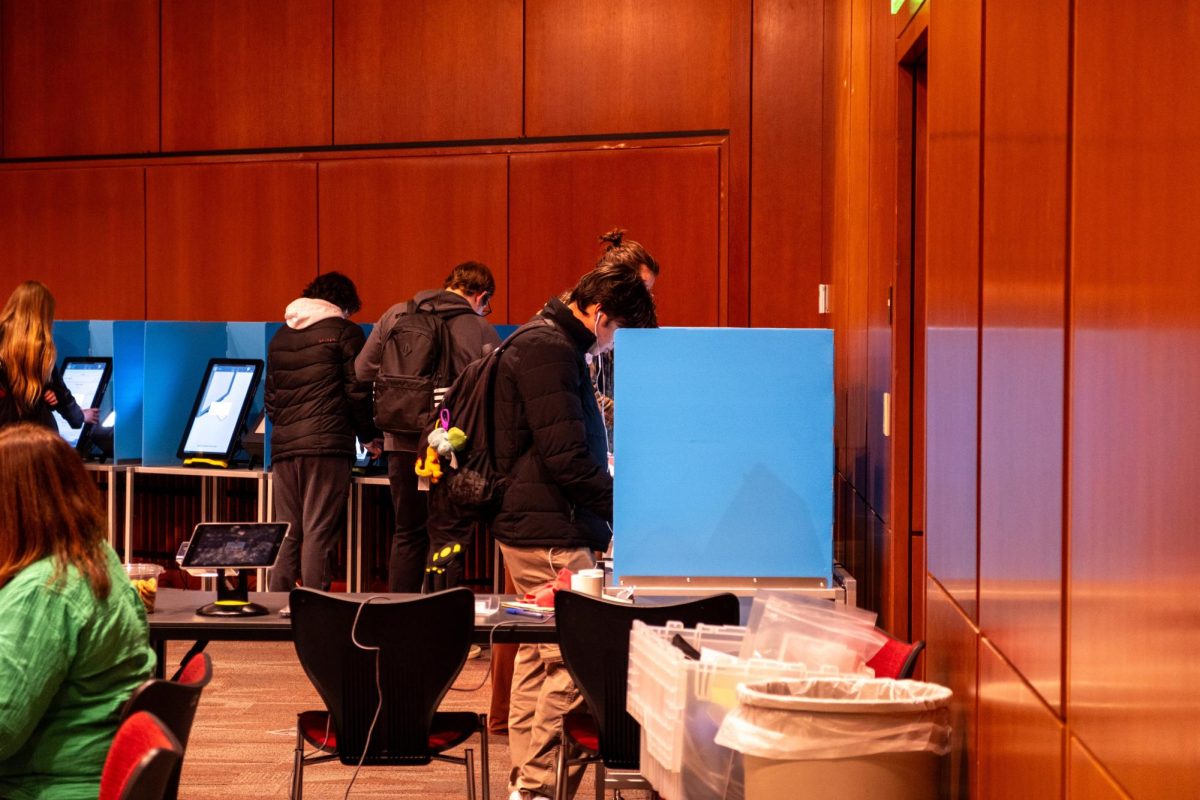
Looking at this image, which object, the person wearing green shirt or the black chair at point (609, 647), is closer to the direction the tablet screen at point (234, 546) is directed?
the person wearing green shirt

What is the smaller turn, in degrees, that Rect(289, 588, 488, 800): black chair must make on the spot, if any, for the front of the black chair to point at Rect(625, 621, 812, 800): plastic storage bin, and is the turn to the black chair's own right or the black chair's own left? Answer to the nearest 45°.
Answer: approximately 135° to the black chair's own right

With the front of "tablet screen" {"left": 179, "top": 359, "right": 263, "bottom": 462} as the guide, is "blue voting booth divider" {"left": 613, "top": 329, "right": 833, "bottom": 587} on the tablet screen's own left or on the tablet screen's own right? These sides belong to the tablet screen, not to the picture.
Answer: on the tablet screen's own left

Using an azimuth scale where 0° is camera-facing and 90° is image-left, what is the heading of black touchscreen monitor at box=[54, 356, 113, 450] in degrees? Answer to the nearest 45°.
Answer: approximately 45°

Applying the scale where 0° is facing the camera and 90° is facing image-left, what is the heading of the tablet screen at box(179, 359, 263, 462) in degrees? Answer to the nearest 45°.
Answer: approximately 45°

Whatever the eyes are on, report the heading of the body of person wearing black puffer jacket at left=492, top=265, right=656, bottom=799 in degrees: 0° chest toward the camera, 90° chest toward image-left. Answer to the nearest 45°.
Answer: approximately 270°

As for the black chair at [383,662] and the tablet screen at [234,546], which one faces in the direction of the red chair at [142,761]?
the tablet screen

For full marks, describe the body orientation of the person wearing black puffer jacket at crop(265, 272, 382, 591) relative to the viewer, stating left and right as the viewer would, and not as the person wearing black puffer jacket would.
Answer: facing away from the viewer and to the right of the viewer

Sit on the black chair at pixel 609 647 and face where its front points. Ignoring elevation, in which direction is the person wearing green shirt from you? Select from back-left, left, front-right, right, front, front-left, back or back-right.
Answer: back-left

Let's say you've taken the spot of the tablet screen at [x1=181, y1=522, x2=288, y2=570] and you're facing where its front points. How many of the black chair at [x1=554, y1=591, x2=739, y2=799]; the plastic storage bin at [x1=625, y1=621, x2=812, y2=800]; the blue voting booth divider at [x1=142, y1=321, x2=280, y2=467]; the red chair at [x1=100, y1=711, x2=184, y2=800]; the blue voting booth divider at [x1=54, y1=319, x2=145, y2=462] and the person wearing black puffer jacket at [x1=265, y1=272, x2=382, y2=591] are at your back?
3

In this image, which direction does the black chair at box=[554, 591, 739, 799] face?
away from the camera

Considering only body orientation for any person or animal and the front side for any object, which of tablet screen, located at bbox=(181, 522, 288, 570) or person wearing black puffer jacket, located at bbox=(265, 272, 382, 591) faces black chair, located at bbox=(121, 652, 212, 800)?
the tablet screen

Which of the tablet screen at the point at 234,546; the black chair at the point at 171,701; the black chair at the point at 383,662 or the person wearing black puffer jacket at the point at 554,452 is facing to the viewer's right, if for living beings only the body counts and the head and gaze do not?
the person wearing black puffer jacket

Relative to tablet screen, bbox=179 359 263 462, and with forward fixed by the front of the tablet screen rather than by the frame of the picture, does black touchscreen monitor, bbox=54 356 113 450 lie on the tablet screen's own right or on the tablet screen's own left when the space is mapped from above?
on the tablet screen's own right

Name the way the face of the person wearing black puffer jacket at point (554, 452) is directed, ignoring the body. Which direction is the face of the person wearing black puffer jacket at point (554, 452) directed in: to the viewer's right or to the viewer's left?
to the viewer's right

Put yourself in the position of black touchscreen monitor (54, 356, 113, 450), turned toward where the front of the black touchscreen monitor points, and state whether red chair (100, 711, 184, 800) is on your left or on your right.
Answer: on your left

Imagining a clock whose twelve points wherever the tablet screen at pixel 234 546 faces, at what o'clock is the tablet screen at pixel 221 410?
the tablet screen at pixel 221 410 is roughly at 6 o'clock from the tablet screen at pixel 234 546.

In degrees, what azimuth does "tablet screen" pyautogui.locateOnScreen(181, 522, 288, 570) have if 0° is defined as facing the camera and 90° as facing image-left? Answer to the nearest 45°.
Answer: approximately 0°
